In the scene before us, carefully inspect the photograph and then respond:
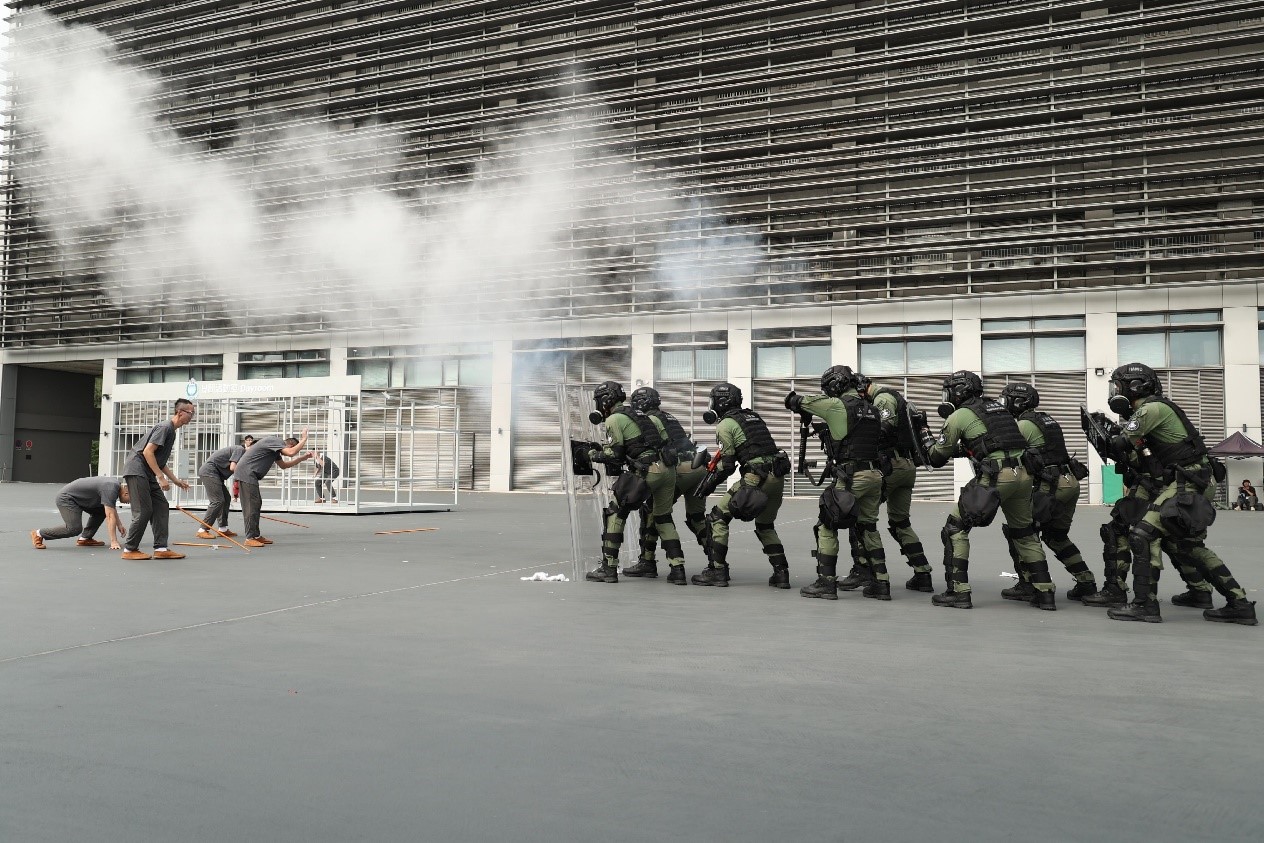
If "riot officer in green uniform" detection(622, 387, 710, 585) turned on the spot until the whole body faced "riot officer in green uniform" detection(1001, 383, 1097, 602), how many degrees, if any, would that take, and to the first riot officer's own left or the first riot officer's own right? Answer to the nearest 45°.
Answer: approximately 135° to the first riot officer's own left

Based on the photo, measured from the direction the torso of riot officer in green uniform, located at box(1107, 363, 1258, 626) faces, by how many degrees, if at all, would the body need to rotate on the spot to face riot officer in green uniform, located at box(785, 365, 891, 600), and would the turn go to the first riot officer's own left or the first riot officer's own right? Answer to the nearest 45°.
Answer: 0° — they already face them

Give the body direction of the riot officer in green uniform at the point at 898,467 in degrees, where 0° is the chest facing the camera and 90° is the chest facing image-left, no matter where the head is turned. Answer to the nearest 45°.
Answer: approximately 90°

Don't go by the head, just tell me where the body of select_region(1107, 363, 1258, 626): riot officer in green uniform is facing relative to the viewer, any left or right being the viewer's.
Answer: facing to the left of the viewer

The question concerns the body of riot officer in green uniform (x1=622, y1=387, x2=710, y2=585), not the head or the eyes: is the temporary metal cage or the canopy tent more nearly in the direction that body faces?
the temporary metal cage

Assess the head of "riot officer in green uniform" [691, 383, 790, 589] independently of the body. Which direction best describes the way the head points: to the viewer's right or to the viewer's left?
to the viewer's left

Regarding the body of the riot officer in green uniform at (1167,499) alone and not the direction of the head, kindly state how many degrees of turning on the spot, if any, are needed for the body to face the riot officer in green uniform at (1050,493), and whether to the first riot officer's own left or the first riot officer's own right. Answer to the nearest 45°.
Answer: approximately 45° to the first riot officer's own right

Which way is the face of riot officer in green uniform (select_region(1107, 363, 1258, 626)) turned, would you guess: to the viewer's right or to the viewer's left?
to the viewer's left

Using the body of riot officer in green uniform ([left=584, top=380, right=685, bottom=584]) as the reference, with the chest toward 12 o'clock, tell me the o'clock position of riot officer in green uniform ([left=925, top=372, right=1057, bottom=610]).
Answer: riot officer in green uniform ([left=925, top=372, right=1057, bottom=610]) is roughly at 7 o'clock from riot officer in green uniform ([left=584, top=380, right=685, bottom=584]).

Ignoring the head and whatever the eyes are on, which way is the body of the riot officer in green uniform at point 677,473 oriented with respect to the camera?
to the viewer's left

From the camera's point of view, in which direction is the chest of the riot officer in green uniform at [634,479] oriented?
to the viewer's left

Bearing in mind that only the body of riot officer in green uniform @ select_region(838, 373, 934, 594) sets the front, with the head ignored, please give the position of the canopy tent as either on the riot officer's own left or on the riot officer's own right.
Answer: on the riot officer's own right

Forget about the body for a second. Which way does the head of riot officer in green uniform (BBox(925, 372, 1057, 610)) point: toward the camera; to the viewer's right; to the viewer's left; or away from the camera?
to the viewer's left

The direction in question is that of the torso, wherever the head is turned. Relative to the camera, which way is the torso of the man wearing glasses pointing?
to the viewer's right
